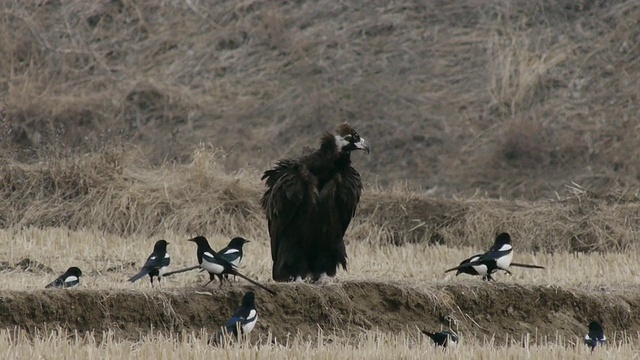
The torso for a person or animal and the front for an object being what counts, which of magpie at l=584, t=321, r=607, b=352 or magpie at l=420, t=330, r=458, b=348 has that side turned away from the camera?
magpie at l=584, t=321, r=607, b=352

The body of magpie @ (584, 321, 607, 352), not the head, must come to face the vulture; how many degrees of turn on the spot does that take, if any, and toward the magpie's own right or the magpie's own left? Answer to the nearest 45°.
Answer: approximately 90° to the magpie's own left

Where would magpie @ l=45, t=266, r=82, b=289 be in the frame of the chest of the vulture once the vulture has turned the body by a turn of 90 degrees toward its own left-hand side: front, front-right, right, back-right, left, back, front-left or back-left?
back-left

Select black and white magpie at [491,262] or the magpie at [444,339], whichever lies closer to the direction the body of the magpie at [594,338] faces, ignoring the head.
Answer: the black and white magpie

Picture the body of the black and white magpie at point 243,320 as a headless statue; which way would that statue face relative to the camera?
to the viewer's right

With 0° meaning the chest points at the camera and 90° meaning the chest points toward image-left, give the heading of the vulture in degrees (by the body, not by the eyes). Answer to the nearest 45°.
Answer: approximately 315°

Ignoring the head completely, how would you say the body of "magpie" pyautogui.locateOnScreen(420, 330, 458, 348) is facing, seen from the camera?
to the viewer's right

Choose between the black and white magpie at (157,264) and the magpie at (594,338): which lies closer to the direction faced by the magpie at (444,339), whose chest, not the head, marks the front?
the magpie

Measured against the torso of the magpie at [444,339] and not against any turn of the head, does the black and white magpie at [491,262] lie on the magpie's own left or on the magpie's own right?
on the magpie's own left

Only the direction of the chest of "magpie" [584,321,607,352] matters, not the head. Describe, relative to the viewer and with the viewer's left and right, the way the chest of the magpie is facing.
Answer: facing away from the viewer

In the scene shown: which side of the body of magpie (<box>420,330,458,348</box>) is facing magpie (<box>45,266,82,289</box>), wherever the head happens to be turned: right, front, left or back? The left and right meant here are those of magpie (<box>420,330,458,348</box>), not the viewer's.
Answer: back

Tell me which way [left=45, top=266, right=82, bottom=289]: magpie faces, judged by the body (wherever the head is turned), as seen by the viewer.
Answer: to the viewer's right
